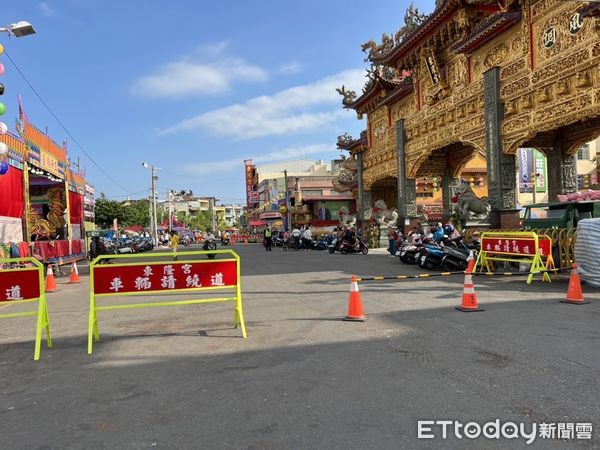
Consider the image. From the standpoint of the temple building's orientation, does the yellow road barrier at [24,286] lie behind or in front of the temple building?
in front
